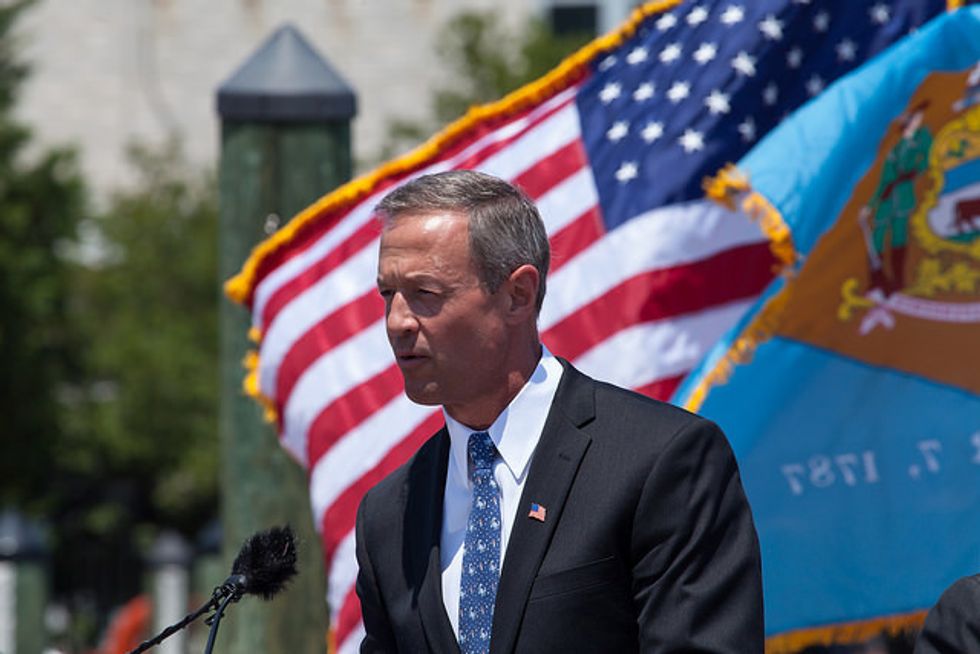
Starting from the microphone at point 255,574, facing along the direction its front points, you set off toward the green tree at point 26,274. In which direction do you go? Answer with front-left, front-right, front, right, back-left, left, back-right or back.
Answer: left

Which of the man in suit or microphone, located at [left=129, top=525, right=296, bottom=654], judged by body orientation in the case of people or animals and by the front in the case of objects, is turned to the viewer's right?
the microphone

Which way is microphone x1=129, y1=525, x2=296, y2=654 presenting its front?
to the viewer's right

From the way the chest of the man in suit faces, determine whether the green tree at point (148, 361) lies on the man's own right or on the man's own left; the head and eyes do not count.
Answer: on the man's own right

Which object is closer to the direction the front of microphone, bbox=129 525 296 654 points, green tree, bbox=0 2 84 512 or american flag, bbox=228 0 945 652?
the american flag

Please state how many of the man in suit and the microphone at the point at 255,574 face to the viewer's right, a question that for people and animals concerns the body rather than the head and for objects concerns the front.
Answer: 1

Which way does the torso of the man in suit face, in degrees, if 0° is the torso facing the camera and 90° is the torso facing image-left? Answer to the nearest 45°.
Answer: approximately 45°

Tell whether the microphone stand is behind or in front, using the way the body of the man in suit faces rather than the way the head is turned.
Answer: in front

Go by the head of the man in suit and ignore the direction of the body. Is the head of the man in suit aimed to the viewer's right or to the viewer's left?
to the viewer's left

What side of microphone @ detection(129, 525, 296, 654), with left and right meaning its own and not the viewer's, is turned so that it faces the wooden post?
left

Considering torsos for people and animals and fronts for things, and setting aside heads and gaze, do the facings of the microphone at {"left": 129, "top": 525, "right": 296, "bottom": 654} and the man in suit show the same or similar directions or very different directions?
very different directions

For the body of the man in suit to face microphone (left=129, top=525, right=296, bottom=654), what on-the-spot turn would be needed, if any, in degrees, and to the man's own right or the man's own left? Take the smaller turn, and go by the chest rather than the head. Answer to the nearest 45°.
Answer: approximately 45° to the man's own right

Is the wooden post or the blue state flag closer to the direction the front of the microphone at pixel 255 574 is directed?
the blue state flag
